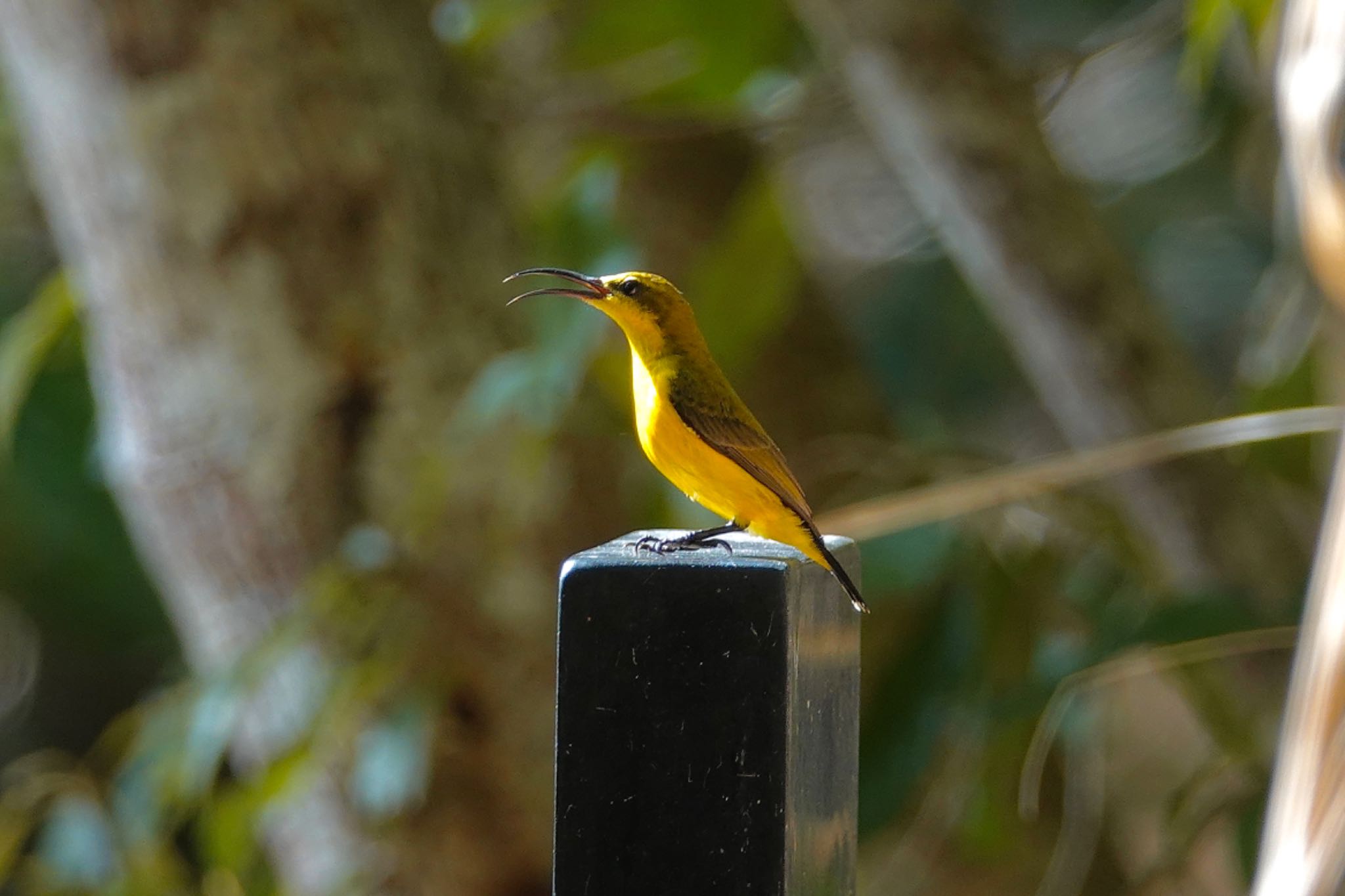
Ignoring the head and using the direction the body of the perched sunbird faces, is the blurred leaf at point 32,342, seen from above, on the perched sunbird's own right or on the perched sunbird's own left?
on the perched sunbird's own right

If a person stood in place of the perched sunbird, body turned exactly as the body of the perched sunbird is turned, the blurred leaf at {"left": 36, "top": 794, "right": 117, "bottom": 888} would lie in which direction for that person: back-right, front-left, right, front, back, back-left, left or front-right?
front-right

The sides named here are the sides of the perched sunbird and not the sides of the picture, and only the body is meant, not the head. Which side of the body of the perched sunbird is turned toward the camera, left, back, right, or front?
left

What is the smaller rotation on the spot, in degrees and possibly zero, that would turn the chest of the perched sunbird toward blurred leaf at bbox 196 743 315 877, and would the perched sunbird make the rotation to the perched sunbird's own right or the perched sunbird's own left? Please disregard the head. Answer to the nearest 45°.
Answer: approximately 45° to the perched sunbird's own right

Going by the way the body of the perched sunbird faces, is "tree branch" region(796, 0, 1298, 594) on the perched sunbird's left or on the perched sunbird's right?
on the perched sunbird's right

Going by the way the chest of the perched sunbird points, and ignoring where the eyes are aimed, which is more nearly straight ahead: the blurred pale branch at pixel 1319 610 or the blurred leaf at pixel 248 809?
the blurred leaf

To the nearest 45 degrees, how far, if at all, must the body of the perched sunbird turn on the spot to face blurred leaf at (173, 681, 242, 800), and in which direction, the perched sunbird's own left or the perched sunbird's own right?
approximately 45° to the perched sunbird's own right

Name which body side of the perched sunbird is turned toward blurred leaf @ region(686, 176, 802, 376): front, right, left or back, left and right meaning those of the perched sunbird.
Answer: right
